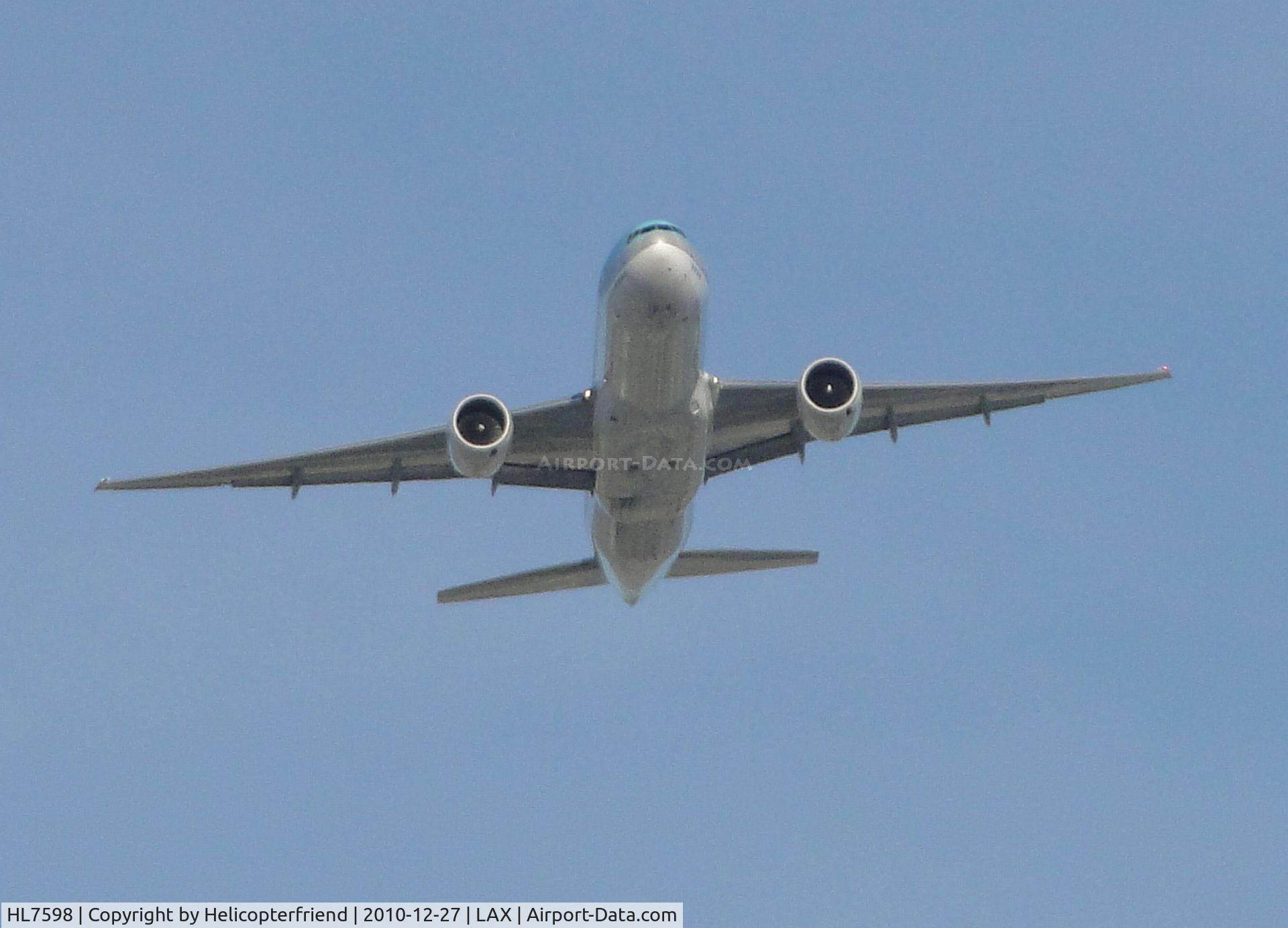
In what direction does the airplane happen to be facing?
toward the camera
